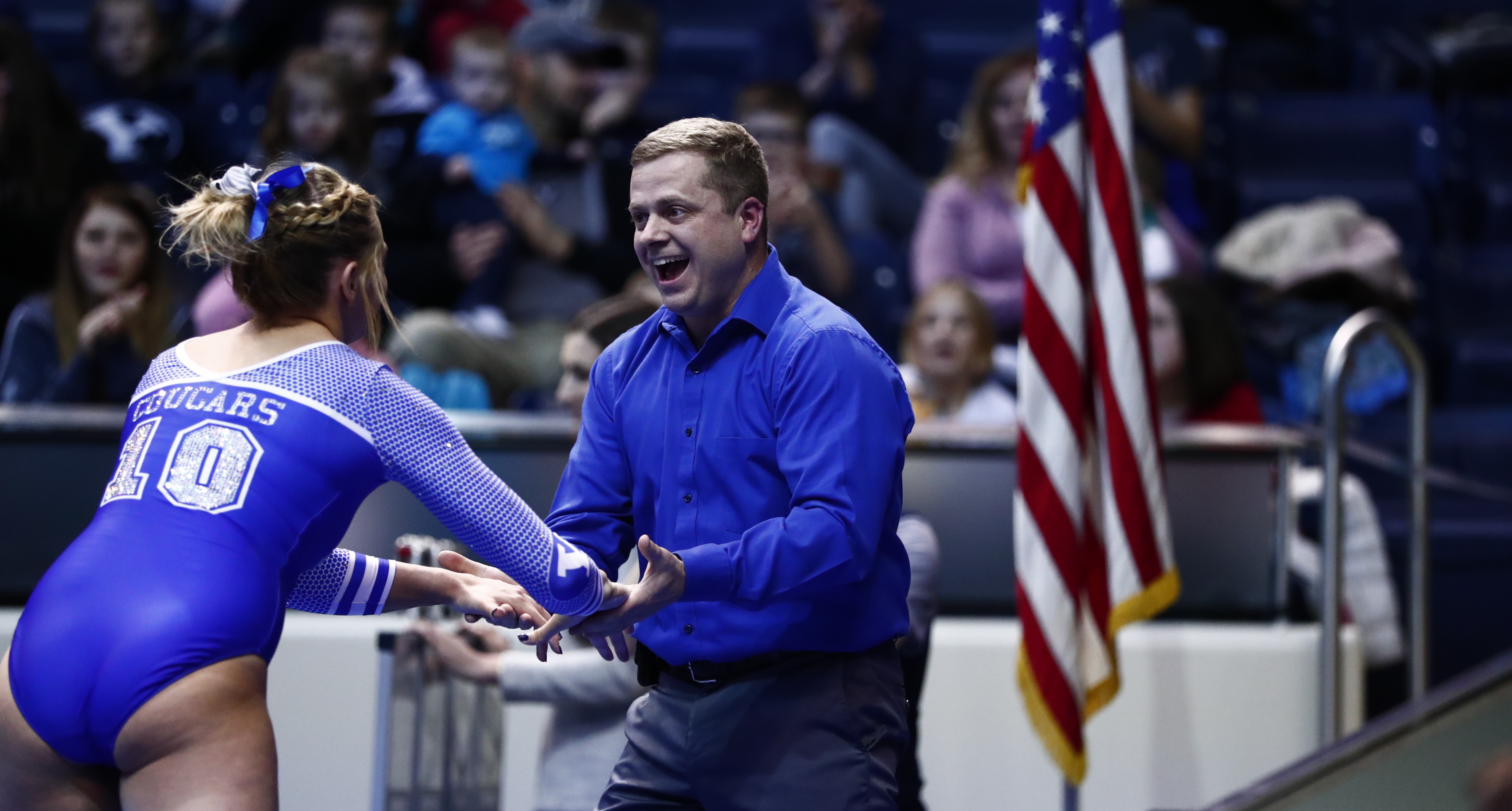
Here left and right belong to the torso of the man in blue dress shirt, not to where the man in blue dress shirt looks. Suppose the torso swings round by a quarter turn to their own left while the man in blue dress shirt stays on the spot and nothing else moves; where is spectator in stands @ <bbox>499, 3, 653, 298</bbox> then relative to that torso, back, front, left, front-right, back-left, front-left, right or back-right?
back-left

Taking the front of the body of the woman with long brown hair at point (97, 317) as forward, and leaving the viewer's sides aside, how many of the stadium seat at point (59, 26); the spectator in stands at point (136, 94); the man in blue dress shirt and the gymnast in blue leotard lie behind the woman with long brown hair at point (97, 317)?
2

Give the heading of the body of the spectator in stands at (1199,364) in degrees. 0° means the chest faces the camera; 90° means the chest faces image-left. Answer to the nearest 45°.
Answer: approximately 45°

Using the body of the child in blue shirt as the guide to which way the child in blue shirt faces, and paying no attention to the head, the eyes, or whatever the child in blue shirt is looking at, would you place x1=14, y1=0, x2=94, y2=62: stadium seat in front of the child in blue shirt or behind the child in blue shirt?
behind

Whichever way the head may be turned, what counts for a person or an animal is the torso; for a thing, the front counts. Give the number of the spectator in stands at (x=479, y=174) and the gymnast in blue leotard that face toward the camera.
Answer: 1

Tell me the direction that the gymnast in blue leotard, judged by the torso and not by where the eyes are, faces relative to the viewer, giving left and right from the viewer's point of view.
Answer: facing away from the viewer and to the right of the viewer

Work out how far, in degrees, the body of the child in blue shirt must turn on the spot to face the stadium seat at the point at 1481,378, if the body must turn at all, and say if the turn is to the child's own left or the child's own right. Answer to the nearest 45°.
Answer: approximately 90° to the child's own left

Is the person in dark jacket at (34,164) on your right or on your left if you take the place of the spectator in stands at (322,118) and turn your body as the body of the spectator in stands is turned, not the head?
on your right
